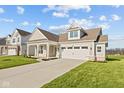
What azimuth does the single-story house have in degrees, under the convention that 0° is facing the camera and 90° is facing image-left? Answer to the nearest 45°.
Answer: approximately 45°

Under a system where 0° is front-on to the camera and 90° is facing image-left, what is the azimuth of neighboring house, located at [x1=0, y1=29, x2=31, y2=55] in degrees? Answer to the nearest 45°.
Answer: approximately 45°

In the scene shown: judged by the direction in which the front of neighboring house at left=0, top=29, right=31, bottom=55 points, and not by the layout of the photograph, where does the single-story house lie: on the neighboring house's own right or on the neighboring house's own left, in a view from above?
on the neighboring house's own left

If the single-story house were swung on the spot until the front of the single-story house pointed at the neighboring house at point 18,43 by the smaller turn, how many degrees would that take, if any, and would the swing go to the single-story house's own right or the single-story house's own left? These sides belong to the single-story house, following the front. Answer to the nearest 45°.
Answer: approximately 90° to the single-story house's own right
